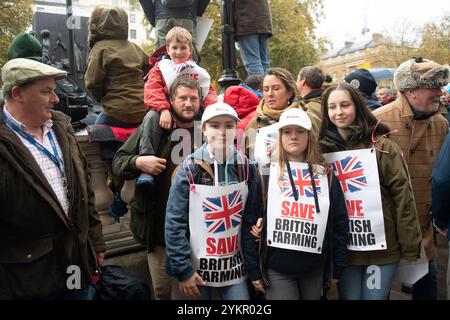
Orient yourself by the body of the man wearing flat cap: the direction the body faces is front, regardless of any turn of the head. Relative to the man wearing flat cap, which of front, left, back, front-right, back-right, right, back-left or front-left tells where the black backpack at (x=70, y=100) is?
back-left

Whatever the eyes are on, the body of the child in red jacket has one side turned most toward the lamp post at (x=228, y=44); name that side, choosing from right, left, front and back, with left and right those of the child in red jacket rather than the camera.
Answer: back

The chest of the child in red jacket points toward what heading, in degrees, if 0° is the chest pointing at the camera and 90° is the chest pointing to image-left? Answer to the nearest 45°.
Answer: approximately 0°

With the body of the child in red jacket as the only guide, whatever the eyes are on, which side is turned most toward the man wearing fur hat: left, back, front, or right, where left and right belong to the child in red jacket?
left

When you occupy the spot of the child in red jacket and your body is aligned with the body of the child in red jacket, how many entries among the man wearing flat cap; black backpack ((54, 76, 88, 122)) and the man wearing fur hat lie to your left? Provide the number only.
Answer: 1

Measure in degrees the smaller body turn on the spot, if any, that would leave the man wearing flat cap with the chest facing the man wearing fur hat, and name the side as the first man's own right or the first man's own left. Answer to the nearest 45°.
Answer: approximately 45° to the first man's own left

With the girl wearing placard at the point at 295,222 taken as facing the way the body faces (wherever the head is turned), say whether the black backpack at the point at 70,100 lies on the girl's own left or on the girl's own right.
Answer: on the girl's own right

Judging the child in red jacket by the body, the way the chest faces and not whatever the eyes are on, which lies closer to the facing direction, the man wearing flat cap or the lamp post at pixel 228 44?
the man wearing flat cap
